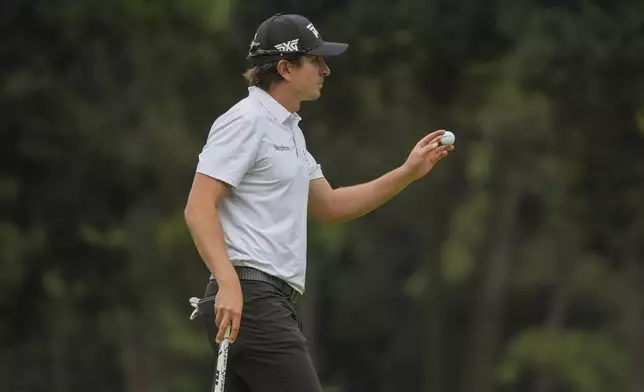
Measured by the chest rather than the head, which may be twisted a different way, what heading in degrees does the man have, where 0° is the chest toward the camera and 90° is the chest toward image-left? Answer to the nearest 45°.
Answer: approximately 270°

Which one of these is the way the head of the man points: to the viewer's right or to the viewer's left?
to the viewer's right
